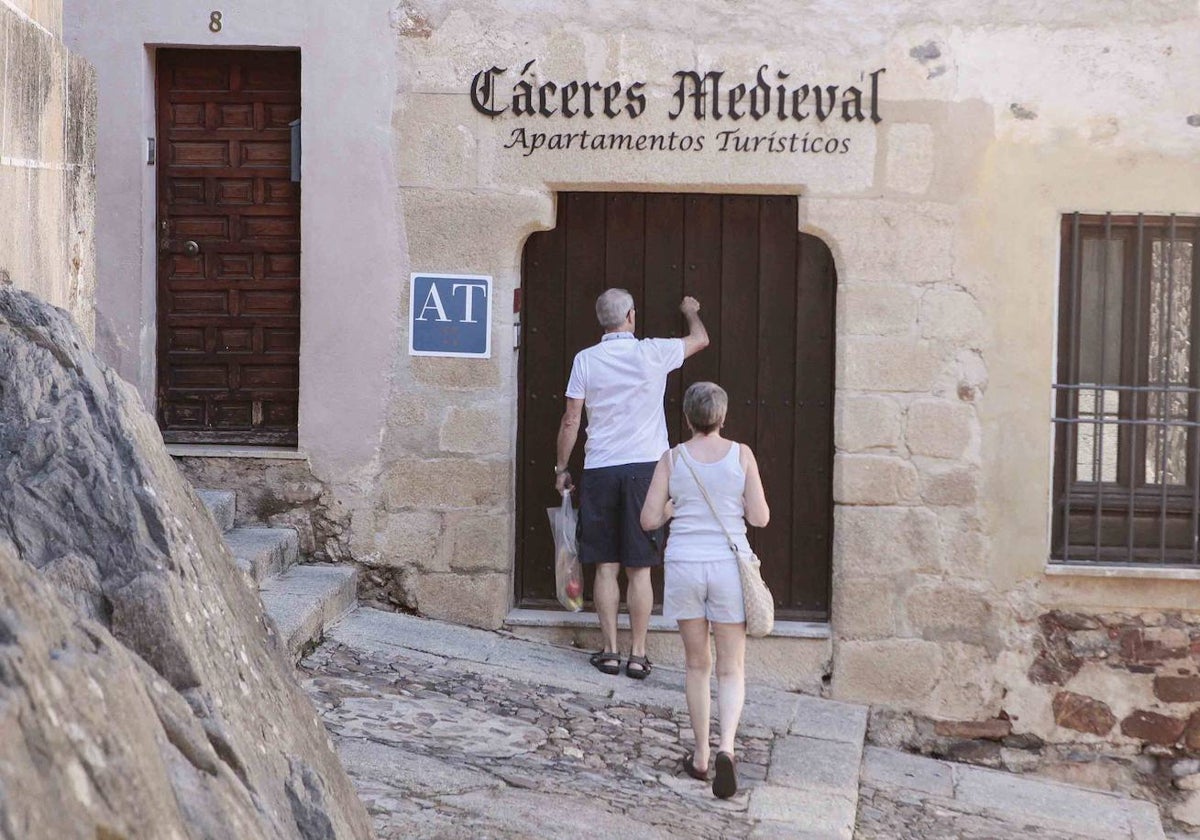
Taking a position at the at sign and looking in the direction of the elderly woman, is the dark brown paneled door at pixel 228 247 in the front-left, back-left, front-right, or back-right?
back-right

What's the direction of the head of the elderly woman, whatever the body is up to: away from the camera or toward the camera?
away from the camera

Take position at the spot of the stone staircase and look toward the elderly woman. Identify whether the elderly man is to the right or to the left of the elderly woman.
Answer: left

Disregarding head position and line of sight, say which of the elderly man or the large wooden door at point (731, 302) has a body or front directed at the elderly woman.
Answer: the large wooden door

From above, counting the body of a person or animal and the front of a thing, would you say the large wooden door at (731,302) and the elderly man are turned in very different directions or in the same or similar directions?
very different directions

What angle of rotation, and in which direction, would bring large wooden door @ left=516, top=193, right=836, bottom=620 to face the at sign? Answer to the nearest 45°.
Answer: approximately 90° to its right

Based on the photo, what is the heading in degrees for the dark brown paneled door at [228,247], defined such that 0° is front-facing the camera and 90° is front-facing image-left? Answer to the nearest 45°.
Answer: approximately 0°

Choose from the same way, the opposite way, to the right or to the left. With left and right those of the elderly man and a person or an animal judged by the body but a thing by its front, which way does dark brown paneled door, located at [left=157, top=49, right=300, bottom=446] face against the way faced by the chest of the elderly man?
the opposite way

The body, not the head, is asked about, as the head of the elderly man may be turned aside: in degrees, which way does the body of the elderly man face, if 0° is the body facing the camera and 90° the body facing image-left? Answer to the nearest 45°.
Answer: approximately 180°

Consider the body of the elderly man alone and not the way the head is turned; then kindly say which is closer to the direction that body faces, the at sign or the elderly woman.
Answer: the at sign

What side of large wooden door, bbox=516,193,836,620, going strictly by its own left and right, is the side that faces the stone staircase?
right

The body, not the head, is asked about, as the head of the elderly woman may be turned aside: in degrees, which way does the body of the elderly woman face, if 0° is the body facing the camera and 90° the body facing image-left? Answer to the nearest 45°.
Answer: approximately 180°
